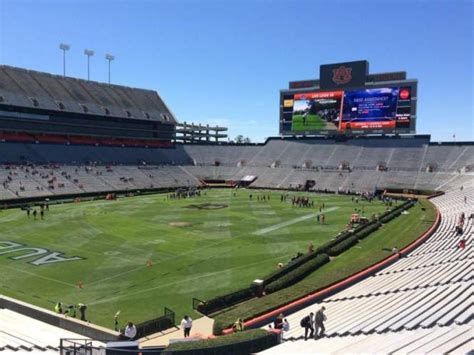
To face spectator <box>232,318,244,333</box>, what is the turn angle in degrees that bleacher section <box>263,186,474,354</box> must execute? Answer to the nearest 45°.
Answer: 0° — it already faces them

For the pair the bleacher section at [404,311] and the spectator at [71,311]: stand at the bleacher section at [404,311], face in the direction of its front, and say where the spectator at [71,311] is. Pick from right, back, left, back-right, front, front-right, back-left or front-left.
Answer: front

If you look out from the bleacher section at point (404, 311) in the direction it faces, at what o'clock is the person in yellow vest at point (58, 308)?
The person in yellow vest is roughly at 12 o'clock from the bleacher section.

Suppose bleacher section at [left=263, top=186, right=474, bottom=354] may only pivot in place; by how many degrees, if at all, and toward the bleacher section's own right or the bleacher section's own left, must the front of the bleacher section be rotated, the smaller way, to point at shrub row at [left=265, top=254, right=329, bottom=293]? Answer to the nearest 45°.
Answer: approximately 45° to the bleacher section's own right

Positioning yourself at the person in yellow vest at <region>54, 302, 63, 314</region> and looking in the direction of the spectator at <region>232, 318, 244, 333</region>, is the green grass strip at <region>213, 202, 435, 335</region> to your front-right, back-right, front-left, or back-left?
front-left

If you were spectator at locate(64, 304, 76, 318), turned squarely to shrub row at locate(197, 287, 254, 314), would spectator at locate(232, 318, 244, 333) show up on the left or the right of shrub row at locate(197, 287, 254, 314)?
right

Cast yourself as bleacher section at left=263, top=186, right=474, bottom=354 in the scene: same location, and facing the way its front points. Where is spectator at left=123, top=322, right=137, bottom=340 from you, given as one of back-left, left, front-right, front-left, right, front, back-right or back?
front

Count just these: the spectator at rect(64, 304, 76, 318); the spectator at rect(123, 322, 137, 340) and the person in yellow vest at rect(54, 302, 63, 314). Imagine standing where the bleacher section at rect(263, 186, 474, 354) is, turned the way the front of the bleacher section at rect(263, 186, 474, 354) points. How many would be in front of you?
3

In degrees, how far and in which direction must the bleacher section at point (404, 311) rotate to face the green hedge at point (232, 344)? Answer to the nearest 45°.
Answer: approximately 45° to its left

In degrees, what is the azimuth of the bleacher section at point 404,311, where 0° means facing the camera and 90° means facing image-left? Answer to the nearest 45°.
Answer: approximately 90°

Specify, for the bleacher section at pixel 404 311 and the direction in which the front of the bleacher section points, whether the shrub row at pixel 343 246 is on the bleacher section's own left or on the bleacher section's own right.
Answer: on the bleacher section's own right
